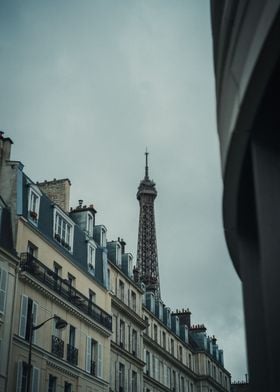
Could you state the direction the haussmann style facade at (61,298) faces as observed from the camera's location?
facing the viewer and to the right of the viewer
